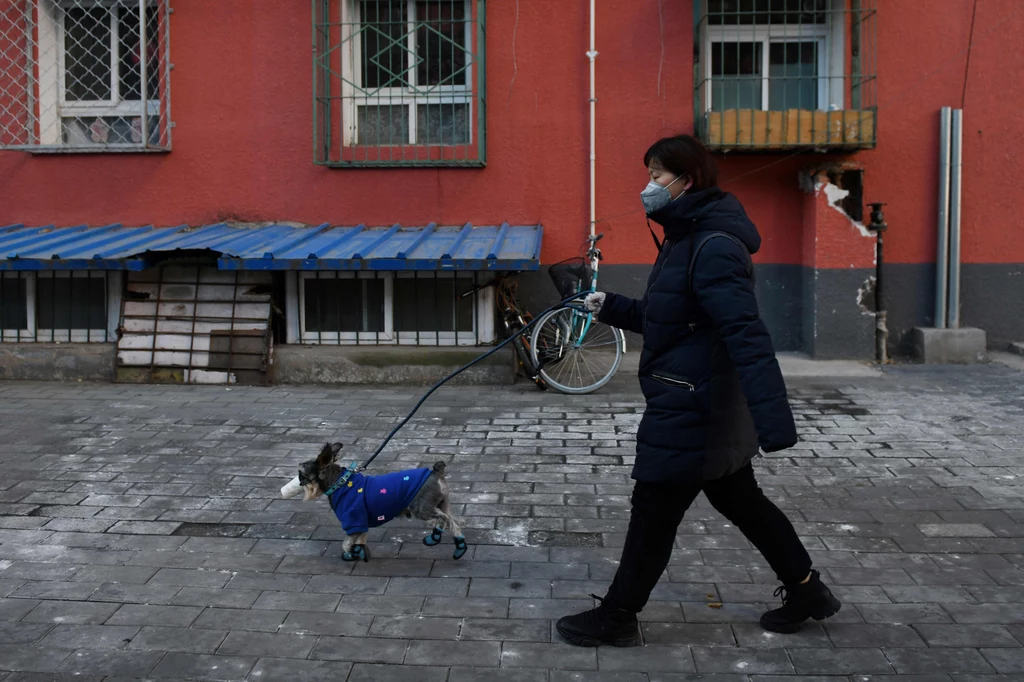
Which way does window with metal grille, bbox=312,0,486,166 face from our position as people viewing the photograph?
facing the viewer

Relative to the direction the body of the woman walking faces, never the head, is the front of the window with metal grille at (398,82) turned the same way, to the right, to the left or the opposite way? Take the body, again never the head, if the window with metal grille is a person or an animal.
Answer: to the left

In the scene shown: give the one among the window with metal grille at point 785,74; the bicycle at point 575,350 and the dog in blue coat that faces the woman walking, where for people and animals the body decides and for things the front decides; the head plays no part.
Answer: the window with metal grille

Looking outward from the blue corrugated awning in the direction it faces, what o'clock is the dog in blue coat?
The dog in blue coat is roughly at 12 o'clock from the blue corrugated awning.

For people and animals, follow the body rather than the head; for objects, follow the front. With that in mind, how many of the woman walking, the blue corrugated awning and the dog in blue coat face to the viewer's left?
2

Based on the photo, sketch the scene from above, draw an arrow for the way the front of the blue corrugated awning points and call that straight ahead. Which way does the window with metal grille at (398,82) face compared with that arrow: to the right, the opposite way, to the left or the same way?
the same way

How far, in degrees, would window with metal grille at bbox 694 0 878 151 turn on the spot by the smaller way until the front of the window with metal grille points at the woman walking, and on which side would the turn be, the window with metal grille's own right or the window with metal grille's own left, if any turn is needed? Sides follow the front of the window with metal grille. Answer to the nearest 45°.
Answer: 0° — it already faces them

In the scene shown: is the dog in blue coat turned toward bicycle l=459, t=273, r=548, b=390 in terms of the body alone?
no

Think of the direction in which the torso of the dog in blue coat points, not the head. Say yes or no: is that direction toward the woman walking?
no

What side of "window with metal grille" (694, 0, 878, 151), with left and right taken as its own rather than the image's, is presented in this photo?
front

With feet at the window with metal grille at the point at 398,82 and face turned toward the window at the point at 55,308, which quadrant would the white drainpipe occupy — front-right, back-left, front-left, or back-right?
back-left

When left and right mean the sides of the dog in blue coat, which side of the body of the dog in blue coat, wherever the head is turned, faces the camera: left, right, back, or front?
left

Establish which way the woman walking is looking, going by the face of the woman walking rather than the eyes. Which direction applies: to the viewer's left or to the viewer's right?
to the viewer's left

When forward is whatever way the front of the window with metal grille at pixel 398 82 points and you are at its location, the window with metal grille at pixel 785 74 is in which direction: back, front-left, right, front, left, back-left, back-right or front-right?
left
